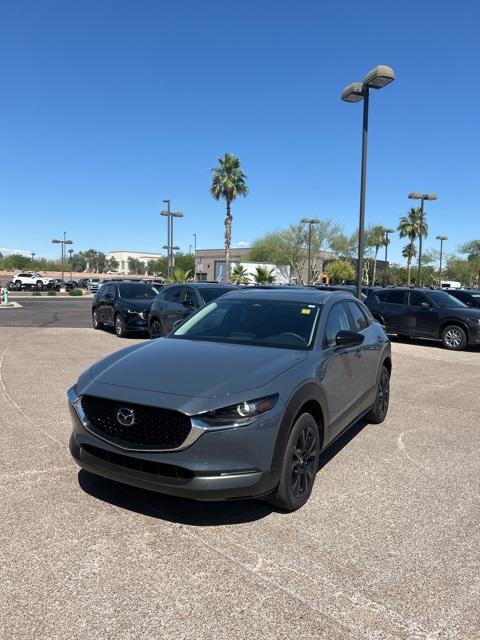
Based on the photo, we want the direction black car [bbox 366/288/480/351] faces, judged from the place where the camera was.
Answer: facing the viewer and to the right of the viewer

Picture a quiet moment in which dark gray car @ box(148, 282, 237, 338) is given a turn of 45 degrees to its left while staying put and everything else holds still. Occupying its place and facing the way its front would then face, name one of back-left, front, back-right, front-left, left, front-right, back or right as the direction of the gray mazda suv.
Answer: right

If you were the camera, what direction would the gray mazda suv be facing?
facing the viewer and to the left of the viewer

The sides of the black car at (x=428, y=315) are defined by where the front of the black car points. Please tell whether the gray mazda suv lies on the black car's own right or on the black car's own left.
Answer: on the black car's own right

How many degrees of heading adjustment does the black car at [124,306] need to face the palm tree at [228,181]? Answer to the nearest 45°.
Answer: approximately 135° to its left

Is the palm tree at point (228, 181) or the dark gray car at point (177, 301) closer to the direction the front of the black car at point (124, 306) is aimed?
the dark gray car

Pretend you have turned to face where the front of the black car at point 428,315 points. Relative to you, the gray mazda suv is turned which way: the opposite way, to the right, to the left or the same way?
to the right

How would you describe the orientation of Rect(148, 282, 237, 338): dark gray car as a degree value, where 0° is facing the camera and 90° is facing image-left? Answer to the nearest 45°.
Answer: approximately 315°
